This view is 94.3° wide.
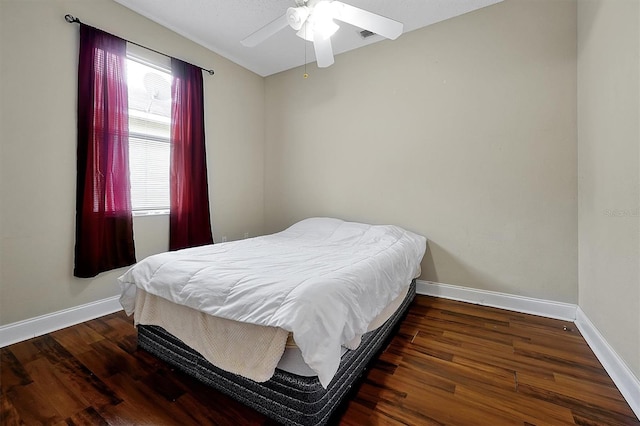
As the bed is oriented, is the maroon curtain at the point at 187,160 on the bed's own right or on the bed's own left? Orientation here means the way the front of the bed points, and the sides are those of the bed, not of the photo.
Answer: on the bed's own right

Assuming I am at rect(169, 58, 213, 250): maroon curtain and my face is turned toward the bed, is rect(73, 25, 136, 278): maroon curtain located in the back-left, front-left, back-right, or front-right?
front-right

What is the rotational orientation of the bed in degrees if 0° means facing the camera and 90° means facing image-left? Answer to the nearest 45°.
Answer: approximately 45°

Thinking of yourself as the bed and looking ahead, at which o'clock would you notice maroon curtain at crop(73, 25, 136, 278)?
The maroon curtain is roughly at 3 o'clock from the bed.
